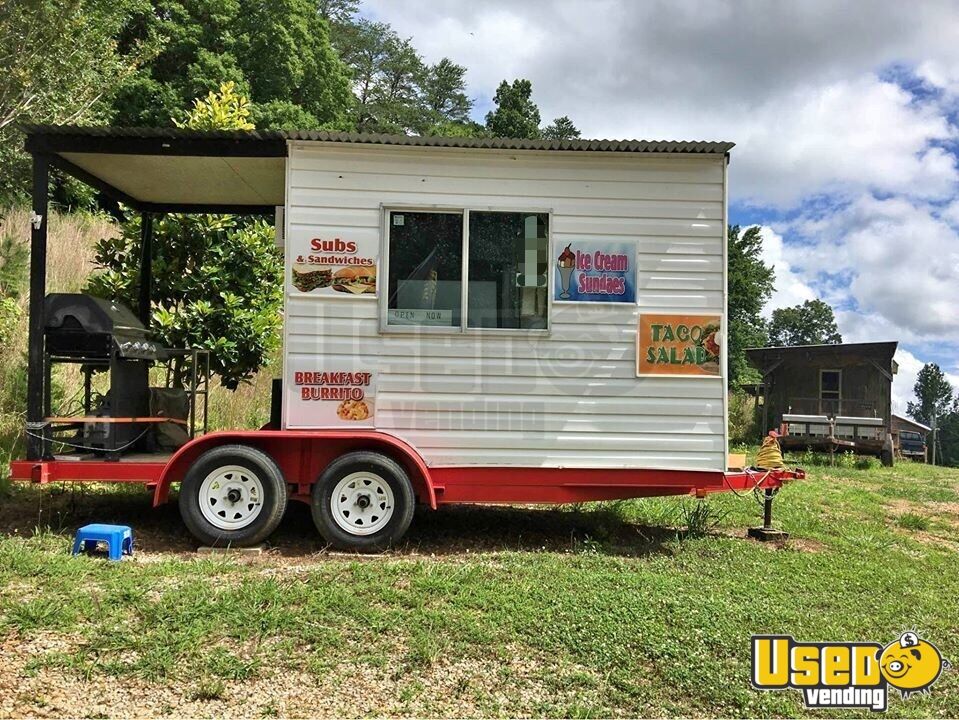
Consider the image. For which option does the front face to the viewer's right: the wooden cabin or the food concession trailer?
the food concession trailer

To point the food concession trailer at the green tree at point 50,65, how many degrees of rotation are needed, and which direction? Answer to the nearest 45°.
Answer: approximately 135° to its left

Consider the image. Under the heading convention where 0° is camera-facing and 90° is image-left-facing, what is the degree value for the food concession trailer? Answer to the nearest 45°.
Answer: approximately 270°

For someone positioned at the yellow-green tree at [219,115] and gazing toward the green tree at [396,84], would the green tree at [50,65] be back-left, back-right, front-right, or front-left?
front-left

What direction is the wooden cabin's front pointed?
toward the camera

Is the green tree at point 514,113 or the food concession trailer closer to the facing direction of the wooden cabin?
the food concession trailer

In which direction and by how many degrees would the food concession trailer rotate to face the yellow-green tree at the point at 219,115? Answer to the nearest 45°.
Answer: approximately 135° to its left

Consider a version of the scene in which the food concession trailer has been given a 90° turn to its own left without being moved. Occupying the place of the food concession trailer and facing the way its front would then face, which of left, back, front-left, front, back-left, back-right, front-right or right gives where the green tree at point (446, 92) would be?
front

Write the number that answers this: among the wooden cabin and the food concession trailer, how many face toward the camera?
1

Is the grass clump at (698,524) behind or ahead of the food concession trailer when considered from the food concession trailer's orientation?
ahead

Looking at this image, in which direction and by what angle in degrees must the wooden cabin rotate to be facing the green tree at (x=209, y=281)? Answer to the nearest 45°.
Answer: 0° — it already faces it

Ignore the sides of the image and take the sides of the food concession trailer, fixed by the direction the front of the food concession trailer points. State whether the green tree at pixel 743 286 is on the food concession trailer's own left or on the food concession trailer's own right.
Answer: on the food concession trailer's own left

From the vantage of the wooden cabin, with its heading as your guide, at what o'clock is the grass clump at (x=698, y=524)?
The grass clump is roughly at 12 o'clock from the wooden cabin.
